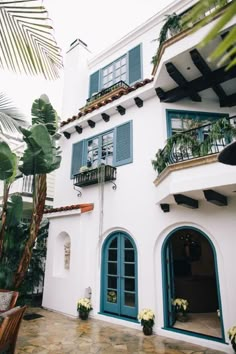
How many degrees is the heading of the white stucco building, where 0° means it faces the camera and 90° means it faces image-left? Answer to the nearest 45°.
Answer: approximately 45°

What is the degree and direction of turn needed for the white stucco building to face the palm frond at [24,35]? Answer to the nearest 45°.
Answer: approximately 45° to its left
